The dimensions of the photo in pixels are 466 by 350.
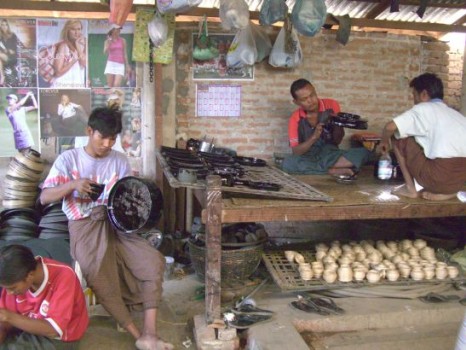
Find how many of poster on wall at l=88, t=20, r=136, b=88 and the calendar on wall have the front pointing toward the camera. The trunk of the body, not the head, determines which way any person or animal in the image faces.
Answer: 2

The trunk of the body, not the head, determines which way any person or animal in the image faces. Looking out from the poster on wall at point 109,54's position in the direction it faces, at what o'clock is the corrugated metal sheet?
The corrugated metal sheet is roughly at 9 o'clock from the poster on wall.

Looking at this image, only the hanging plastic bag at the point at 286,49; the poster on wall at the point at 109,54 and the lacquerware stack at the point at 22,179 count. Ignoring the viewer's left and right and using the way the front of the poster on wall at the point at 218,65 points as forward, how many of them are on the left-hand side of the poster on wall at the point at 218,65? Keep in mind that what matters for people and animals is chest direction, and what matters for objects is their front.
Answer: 1
